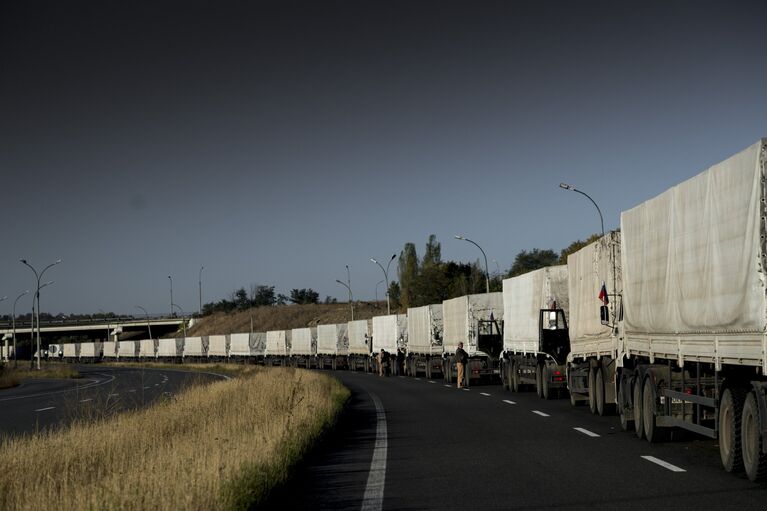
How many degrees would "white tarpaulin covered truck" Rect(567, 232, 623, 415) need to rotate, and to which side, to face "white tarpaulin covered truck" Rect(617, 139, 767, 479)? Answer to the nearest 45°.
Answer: approximately 45° to its right

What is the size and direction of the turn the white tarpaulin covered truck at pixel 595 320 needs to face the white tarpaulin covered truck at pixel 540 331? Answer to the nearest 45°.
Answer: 0° — it already faces it

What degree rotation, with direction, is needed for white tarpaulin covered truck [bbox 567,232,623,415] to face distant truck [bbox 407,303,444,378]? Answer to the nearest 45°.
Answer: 0° — it already faces it

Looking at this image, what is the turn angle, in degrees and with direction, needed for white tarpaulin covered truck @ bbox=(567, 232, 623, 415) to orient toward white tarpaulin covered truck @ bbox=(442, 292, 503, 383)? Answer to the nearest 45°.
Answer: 0° — it already faces it

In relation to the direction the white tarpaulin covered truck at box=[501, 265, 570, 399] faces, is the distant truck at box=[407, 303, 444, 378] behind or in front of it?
in front
